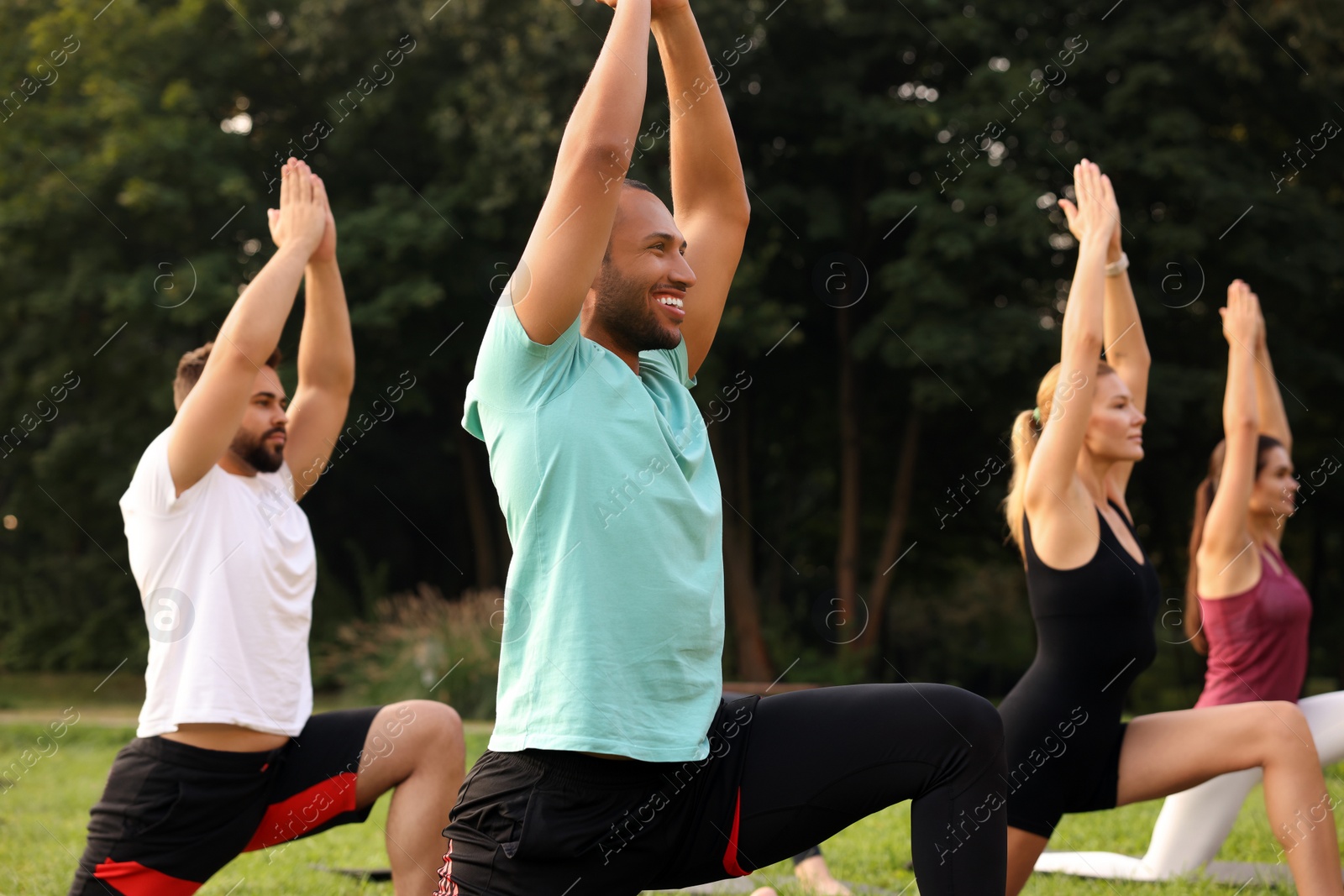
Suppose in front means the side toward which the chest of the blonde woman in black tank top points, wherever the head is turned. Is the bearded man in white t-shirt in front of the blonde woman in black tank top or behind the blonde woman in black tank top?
behind

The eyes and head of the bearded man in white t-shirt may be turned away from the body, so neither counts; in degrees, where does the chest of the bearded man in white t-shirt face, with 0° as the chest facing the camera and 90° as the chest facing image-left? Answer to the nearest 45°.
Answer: approximately 315°

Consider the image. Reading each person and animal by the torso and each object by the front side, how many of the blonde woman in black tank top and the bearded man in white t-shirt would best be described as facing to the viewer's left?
0

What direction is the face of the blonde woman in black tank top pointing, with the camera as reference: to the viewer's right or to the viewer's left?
to the viewer's right

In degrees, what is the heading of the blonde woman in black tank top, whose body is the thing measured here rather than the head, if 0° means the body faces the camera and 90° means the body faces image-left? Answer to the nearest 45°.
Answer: approximately 270°

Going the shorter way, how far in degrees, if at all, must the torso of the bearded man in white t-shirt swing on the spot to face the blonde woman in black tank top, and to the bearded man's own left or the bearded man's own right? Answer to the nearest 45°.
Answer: approximately 45° to the bearded man's own left
